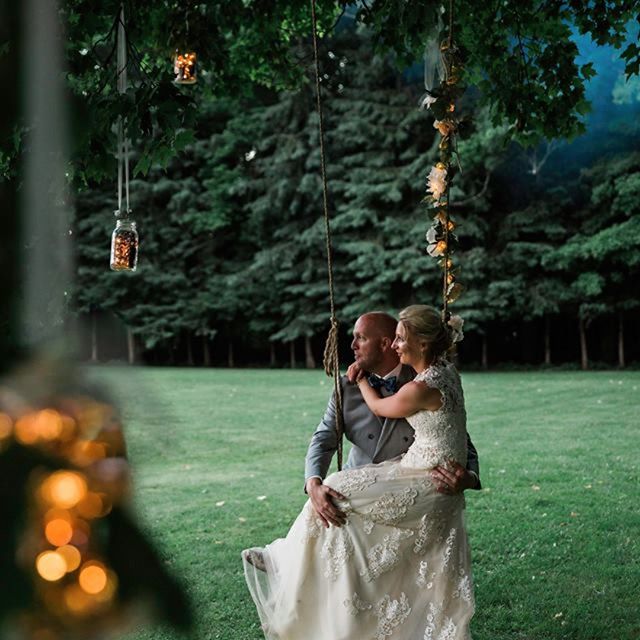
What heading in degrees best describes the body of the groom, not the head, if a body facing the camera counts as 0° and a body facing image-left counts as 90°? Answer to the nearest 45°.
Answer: approximately 0°

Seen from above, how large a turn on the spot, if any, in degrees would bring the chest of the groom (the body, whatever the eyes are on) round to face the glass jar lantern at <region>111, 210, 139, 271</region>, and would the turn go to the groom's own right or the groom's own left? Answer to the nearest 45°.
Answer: approximately 90° to the groom's own right

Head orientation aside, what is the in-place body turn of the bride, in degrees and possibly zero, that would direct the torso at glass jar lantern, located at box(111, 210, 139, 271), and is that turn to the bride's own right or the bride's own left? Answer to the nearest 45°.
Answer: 0° — they already face it

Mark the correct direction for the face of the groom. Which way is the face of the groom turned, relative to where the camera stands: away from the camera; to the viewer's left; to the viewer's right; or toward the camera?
to the viewer's left

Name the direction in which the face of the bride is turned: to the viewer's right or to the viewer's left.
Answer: to the viewer's left

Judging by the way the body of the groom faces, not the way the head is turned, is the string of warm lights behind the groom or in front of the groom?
in front

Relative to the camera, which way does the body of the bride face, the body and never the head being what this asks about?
to the viewer's left
